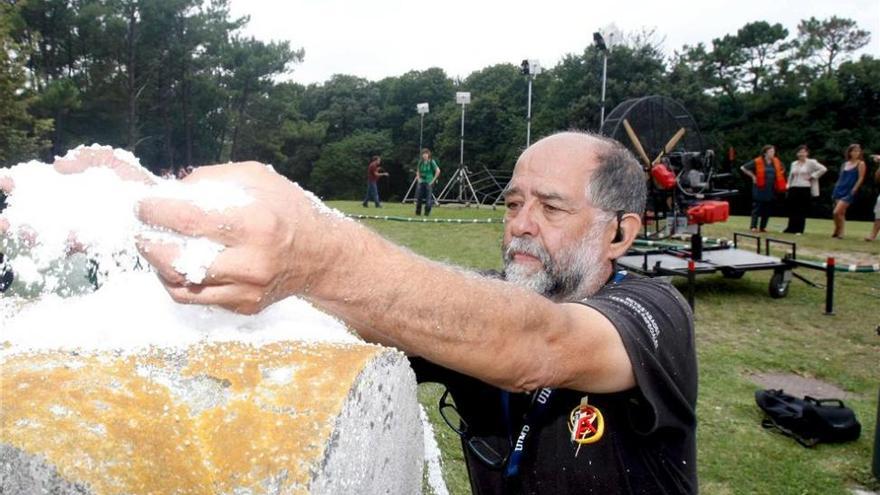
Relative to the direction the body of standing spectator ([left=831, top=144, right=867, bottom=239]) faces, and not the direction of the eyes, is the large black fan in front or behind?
in front

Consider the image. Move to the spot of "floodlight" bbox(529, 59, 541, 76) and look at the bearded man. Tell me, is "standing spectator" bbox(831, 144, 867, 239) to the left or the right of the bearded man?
left

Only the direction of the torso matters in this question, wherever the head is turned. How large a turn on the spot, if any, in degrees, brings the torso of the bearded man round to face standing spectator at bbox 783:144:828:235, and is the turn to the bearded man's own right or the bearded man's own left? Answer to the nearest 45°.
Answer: approximately 180°

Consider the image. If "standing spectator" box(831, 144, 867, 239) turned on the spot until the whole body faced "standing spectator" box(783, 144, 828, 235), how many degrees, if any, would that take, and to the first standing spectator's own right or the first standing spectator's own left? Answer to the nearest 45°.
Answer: approximately 90° to the first standing spectator's own right

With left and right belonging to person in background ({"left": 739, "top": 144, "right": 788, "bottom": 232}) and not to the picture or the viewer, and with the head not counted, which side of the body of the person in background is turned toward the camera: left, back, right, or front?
front

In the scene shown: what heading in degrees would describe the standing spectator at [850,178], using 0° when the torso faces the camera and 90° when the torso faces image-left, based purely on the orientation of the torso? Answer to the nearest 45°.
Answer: approximately 45°

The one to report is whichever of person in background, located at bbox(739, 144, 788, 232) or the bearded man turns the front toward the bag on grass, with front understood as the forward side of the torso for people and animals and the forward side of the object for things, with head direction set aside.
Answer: the person in background

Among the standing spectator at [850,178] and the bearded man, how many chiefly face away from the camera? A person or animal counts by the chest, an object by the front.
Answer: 0

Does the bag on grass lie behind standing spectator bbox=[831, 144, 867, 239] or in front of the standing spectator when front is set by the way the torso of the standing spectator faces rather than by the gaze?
in front

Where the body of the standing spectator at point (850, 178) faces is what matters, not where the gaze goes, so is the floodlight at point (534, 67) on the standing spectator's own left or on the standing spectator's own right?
on the standing spectator's own right

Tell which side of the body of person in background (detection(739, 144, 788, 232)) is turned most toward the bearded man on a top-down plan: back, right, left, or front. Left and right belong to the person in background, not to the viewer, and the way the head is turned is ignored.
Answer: front
